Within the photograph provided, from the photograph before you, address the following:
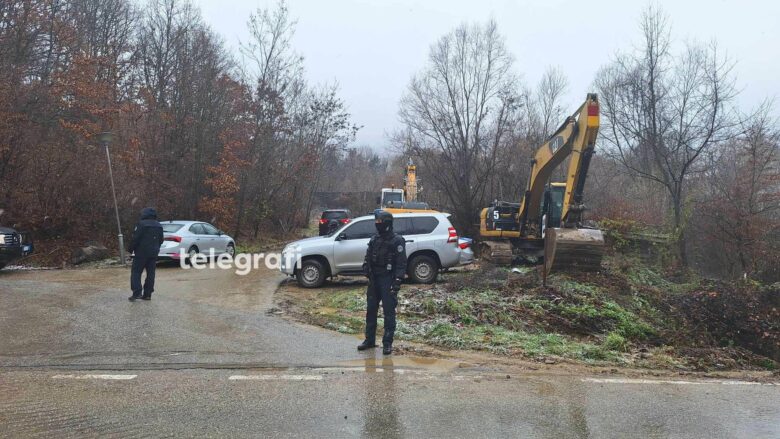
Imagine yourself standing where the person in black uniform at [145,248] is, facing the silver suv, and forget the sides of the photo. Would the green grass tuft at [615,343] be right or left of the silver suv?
right

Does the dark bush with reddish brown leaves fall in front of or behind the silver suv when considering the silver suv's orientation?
behind

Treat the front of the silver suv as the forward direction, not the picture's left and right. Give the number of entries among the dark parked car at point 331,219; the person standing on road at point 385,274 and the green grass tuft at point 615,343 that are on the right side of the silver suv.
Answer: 1

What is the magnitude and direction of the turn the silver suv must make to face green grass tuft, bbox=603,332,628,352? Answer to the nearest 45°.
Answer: approximately 135° to its left

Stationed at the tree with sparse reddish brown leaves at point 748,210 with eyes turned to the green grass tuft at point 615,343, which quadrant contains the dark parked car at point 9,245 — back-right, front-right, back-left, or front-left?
front-right

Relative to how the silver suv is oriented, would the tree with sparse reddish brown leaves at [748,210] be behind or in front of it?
behind

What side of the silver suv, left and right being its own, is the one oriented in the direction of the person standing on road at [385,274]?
left

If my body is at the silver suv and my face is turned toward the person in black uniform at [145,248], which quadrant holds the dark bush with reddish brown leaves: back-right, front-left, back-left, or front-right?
back-left

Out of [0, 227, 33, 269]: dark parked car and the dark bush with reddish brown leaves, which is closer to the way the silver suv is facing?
the dark parked car

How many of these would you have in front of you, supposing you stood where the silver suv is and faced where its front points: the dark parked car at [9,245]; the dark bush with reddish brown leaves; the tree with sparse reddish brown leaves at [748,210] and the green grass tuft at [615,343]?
1

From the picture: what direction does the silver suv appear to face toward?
to the viewer's left

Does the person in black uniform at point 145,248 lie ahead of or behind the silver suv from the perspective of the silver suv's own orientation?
ahead

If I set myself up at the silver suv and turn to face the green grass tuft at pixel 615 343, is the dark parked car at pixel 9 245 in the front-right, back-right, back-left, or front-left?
back-right

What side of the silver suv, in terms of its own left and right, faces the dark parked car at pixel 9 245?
front

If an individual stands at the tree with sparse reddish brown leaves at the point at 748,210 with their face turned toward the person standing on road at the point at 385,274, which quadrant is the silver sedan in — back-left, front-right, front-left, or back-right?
front-right

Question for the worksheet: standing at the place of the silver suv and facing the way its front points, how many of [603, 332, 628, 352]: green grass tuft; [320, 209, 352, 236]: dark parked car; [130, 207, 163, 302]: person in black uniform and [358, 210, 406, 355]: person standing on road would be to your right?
1
